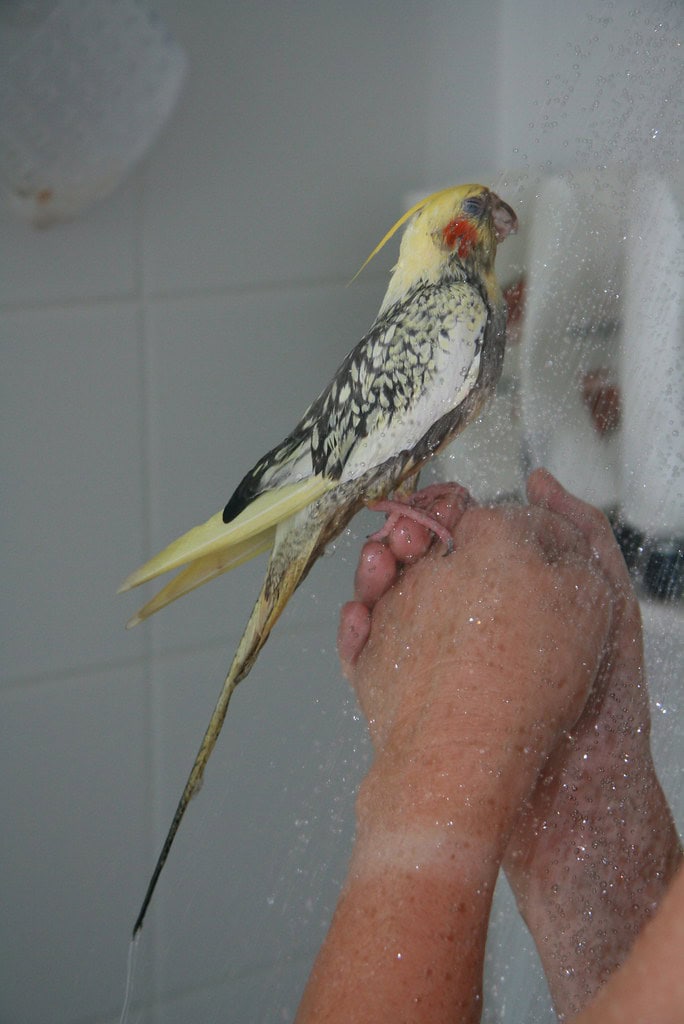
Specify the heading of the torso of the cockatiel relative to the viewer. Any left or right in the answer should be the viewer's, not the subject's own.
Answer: facing to the right of the viewer
